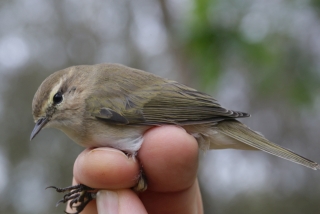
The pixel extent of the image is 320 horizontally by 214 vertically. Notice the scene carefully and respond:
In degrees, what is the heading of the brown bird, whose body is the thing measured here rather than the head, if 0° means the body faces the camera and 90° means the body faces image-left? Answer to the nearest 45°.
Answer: approximately 90°
